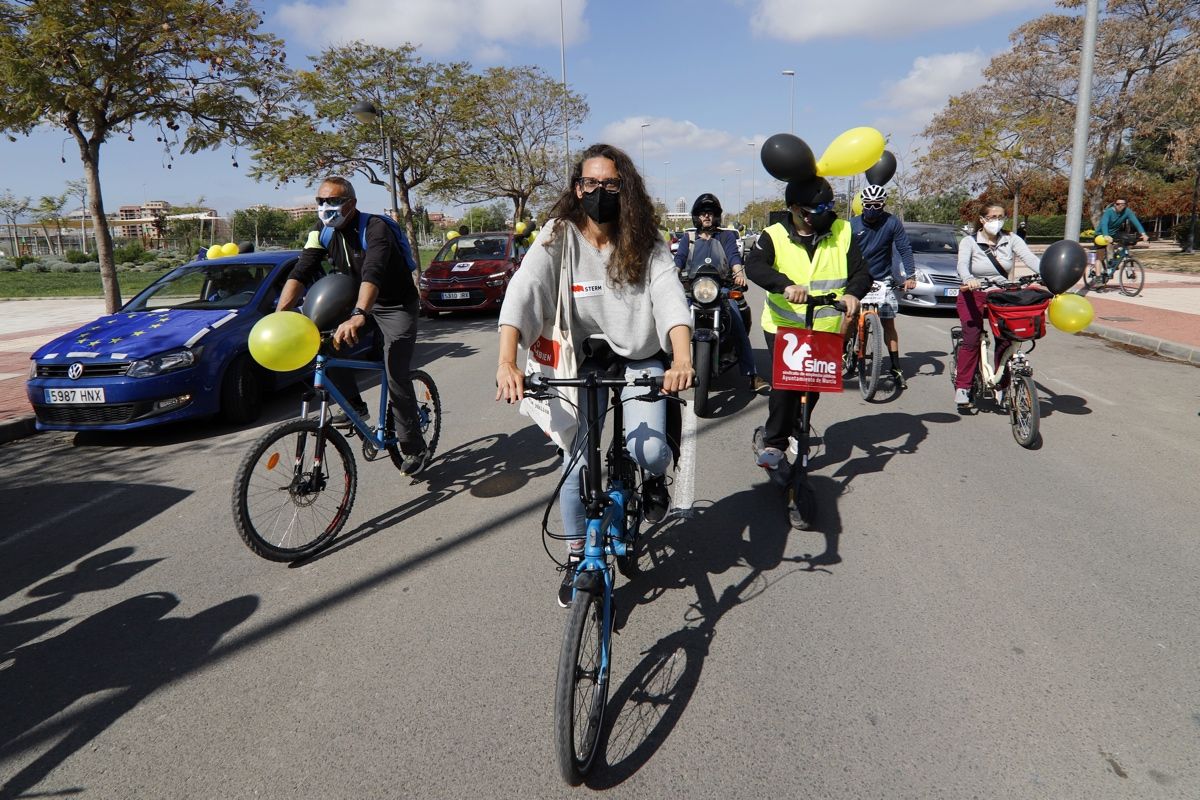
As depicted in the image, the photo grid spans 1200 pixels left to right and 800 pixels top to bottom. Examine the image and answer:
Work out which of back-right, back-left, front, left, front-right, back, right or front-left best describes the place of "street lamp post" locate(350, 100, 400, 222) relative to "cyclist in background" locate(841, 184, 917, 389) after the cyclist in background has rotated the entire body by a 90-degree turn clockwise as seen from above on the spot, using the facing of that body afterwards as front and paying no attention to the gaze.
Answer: front-right

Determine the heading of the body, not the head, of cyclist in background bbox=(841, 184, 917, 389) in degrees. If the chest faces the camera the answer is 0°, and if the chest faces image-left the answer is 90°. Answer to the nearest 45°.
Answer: approximately 0°

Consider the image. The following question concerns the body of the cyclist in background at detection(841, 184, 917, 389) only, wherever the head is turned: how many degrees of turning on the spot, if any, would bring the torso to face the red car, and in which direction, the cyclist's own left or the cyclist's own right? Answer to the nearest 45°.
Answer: approximately 135° to the cyclist's own right

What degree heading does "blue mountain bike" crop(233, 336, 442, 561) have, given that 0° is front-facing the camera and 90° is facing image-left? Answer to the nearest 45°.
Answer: approximately 45°

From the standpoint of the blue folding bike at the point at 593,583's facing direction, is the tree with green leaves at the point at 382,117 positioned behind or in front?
behind

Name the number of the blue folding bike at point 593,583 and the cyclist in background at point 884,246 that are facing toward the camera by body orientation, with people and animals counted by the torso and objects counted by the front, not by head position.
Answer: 2

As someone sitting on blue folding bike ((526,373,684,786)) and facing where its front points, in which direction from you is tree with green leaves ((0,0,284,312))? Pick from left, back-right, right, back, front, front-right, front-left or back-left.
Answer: back-right

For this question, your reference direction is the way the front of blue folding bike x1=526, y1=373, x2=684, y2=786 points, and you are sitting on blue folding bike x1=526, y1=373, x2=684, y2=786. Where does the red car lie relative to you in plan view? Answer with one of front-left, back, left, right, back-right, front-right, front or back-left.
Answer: back

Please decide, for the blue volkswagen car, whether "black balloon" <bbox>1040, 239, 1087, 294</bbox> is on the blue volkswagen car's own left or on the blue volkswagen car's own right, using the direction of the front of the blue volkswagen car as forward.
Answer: on the blue volkswagen car's own left

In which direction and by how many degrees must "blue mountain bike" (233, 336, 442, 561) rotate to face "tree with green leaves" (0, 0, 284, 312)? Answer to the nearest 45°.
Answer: approximately 135° to its right
